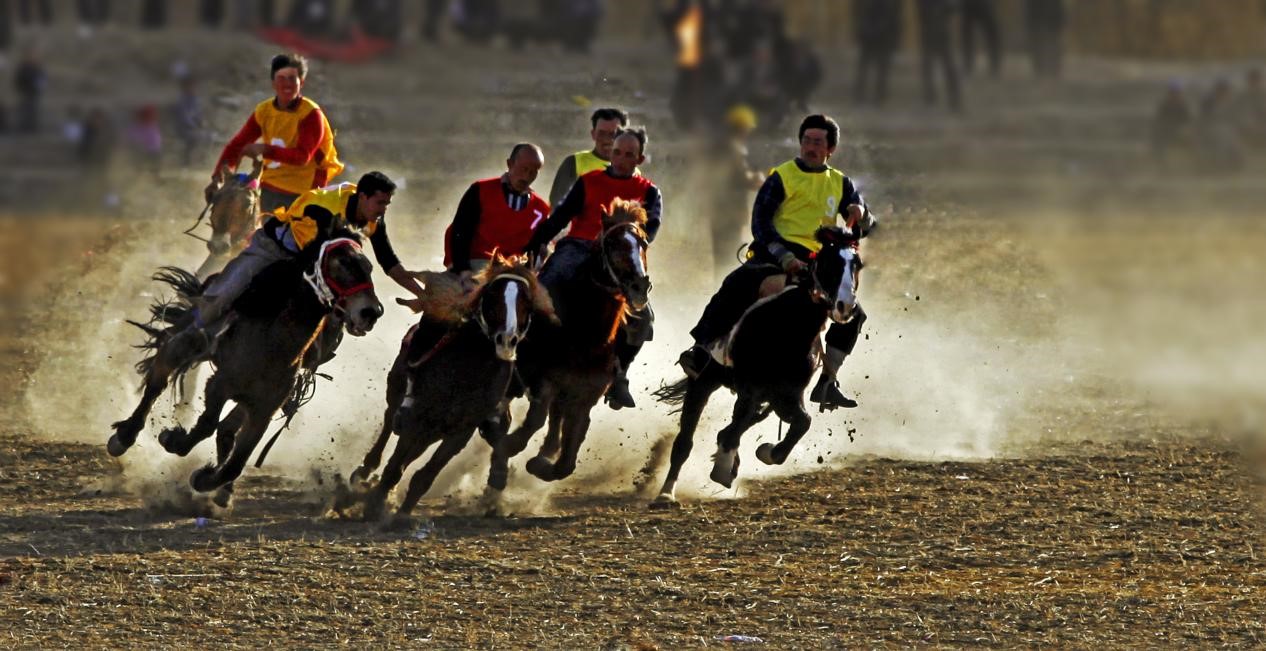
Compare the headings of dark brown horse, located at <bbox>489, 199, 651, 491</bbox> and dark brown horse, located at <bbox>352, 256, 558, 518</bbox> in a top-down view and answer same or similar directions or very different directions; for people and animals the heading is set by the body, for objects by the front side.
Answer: same or similar directions

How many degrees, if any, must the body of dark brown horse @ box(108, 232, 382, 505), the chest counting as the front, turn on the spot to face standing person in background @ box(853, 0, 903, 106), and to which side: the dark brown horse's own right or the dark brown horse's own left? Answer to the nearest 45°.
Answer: approximately 90° to the dark brown horse's own left

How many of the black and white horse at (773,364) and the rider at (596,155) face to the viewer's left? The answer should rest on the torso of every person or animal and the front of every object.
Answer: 0

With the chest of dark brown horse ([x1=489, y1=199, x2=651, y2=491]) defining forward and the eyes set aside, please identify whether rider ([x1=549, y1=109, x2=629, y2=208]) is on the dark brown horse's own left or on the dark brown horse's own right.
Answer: on the dark brown horse's own left

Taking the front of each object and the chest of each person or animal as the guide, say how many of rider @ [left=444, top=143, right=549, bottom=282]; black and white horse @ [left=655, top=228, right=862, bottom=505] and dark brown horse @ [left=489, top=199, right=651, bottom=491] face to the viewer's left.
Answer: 0

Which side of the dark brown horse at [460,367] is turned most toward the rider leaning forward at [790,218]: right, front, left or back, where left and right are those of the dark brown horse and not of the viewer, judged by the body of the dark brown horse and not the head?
left

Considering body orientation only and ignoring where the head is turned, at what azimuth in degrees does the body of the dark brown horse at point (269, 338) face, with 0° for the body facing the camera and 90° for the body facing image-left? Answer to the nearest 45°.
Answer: approximately 315°

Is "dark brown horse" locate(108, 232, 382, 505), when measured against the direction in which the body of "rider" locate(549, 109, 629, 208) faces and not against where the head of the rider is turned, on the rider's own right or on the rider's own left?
on the rider's own right

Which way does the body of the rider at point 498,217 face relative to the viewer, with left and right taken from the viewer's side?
facing the viewer and to the right of the viewer

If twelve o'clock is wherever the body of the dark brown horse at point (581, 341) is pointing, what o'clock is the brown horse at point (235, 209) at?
The brown horse is roughly at 6 o'clock from the dark brown horse.

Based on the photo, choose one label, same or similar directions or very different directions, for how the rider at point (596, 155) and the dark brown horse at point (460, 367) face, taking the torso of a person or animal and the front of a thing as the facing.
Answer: same or similar directions

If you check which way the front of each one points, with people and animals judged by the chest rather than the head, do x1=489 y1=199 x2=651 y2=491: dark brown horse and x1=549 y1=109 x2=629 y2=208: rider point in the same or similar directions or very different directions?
same or similar directions

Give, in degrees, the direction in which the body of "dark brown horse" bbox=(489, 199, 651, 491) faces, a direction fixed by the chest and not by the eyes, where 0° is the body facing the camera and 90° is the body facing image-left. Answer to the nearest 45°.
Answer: approximately 315°

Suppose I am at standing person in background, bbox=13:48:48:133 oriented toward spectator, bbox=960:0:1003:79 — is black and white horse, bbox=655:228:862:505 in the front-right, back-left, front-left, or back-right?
front-right
